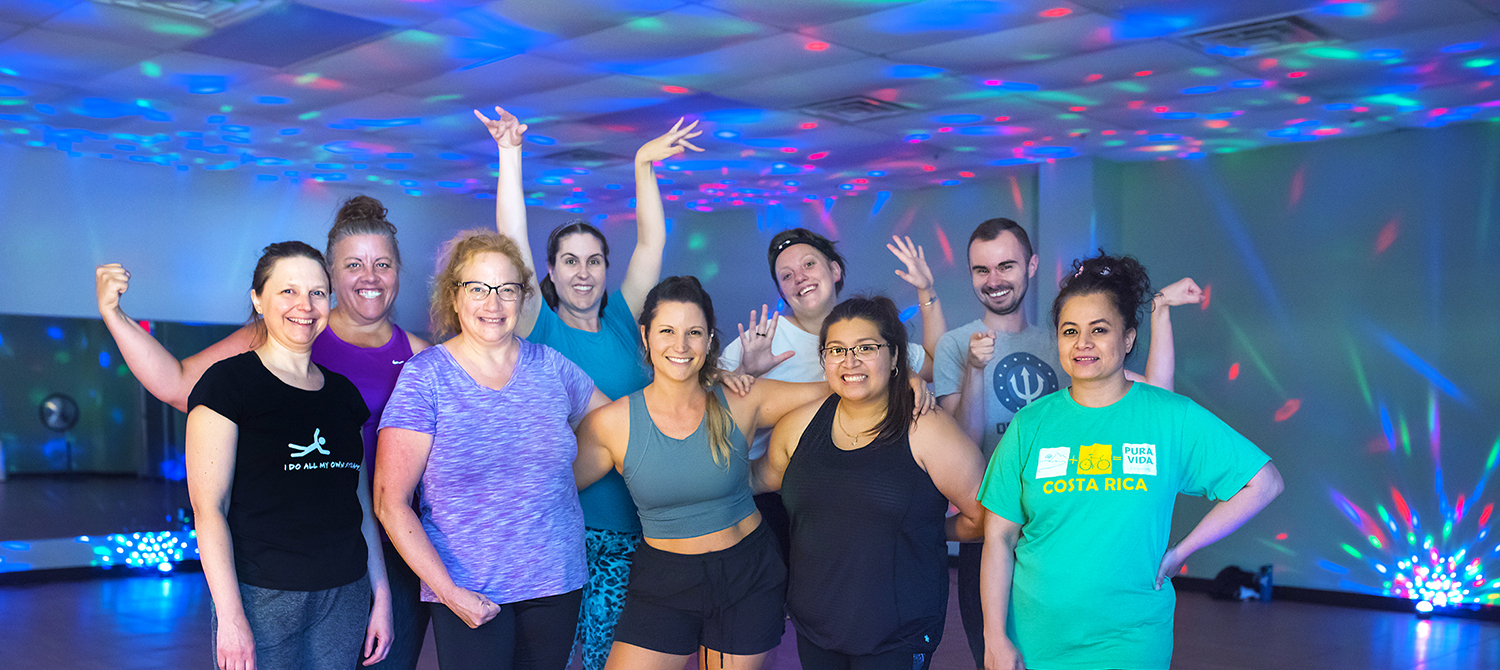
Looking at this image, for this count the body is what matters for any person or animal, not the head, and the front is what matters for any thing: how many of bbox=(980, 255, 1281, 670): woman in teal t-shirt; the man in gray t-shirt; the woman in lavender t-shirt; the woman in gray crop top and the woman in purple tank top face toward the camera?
5

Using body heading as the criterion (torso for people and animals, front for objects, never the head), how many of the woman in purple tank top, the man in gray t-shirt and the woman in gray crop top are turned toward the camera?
3

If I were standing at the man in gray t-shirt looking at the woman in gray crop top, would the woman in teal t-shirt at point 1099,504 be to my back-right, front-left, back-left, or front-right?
front-left

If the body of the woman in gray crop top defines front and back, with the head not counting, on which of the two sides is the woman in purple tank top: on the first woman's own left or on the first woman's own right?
on the first woman's own right

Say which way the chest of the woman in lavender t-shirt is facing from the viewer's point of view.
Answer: toward the camera

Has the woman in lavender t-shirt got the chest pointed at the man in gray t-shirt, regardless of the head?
no

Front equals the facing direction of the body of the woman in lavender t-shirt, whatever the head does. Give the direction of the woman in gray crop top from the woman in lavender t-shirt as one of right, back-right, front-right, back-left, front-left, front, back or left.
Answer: left

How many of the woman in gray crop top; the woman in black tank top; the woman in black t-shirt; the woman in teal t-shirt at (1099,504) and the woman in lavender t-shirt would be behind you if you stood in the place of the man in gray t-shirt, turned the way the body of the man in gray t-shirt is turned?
0

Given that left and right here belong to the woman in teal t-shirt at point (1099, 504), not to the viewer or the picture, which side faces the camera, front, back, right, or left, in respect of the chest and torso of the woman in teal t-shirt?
front

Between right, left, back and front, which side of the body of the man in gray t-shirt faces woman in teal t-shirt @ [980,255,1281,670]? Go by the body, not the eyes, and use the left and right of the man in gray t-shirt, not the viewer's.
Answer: front

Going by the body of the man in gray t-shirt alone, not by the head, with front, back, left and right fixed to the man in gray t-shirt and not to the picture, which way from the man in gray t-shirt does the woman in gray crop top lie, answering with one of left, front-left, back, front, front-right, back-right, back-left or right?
front-right

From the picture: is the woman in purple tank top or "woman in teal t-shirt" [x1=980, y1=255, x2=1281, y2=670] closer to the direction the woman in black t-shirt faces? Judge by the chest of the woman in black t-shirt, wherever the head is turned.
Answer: the woman in teal t-shirt

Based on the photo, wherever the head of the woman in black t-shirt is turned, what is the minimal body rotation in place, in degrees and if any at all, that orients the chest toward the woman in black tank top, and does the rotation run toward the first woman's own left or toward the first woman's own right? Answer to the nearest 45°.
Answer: approximately 45° to the first woman's own left

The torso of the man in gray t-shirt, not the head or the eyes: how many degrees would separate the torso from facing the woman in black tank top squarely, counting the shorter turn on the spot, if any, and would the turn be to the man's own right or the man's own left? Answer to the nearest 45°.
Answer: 0° — they already face them

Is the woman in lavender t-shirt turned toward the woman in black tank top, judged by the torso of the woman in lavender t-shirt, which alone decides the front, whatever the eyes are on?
no

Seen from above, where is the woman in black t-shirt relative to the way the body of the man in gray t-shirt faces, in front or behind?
in front

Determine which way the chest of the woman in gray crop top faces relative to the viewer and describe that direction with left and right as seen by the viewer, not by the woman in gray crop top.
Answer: facing the viewer

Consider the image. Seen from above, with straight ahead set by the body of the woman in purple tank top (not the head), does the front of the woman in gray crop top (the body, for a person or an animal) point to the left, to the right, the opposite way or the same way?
the same way

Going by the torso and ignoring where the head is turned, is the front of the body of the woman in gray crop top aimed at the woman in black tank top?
no
